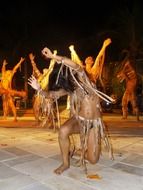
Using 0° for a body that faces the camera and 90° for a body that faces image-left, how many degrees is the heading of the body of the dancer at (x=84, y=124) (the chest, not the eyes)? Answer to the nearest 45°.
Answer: approximately 45°
